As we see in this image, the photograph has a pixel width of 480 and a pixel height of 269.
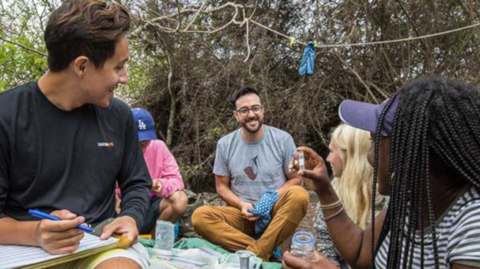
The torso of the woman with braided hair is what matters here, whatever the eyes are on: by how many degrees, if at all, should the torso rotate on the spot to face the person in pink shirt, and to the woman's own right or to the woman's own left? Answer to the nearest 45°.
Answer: approximately 45° to the woman's own right

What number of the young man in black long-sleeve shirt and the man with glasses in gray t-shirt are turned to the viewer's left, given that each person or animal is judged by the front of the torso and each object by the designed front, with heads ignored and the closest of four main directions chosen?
0

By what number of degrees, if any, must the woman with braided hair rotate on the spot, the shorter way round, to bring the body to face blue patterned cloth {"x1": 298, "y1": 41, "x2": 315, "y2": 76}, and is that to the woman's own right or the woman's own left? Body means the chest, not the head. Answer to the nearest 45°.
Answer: approximately 90° to the woman's own right

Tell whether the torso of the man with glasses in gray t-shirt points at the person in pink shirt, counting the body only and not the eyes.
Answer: no

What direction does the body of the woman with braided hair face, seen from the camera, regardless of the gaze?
to the viewer's left

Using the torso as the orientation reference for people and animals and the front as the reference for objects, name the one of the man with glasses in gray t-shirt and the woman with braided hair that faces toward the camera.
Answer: the man with glasses in gray t-shirt

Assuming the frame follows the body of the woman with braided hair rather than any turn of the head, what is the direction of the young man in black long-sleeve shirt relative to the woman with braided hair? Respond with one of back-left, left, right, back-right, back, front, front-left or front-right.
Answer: front

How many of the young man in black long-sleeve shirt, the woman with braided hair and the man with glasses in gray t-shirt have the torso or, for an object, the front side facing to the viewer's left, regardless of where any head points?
1

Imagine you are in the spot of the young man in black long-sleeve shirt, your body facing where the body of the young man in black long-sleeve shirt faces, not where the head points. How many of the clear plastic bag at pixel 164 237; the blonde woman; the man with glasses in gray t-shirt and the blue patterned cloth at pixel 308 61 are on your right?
0

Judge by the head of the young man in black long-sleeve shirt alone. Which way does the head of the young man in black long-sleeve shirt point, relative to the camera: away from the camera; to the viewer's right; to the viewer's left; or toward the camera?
to the viewer's right

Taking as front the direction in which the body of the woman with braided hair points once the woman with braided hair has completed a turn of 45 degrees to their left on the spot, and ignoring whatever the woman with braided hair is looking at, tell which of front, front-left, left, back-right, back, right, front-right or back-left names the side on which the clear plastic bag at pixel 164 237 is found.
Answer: right

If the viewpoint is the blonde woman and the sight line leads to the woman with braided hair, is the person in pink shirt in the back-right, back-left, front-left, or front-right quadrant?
back-right

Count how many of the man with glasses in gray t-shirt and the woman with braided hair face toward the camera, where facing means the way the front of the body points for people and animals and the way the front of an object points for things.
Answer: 1

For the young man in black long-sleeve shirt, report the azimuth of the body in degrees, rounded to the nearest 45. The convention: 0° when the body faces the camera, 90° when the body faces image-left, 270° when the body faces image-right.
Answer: approximately 315°

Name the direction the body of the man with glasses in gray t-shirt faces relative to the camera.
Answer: toward the camera

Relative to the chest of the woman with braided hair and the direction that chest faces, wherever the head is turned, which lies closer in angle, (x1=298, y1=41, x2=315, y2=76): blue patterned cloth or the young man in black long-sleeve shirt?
the young man in black long-sleeve shirt

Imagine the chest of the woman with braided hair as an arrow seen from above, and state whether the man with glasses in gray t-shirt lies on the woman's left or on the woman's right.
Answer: on the woman's right
